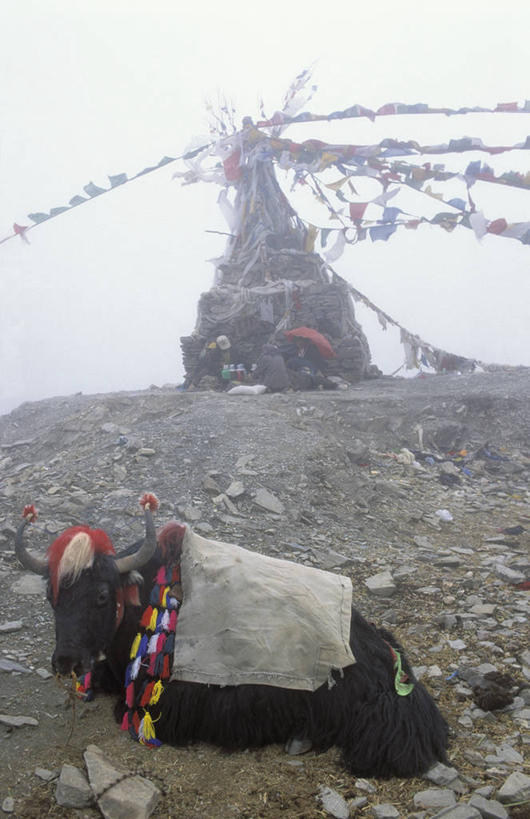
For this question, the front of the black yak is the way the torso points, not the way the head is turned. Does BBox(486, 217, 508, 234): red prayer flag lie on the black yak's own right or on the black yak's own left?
on the black yak's own right

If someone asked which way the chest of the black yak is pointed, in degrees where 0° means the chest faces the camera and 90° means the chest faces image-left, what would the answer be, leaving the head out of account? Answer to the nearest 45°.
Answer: approximately 90°

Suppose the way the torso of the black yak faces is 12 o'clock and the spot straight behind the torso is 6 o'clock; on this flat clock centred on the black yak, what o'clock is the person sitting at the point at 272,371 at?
The person sitting is roughly at 3 o'clock from the black yak.
